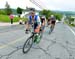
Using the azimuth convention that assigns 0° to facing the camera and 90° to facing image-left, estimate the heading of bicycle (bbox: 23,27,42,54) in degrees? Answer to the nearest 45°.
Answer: approximately 45°
